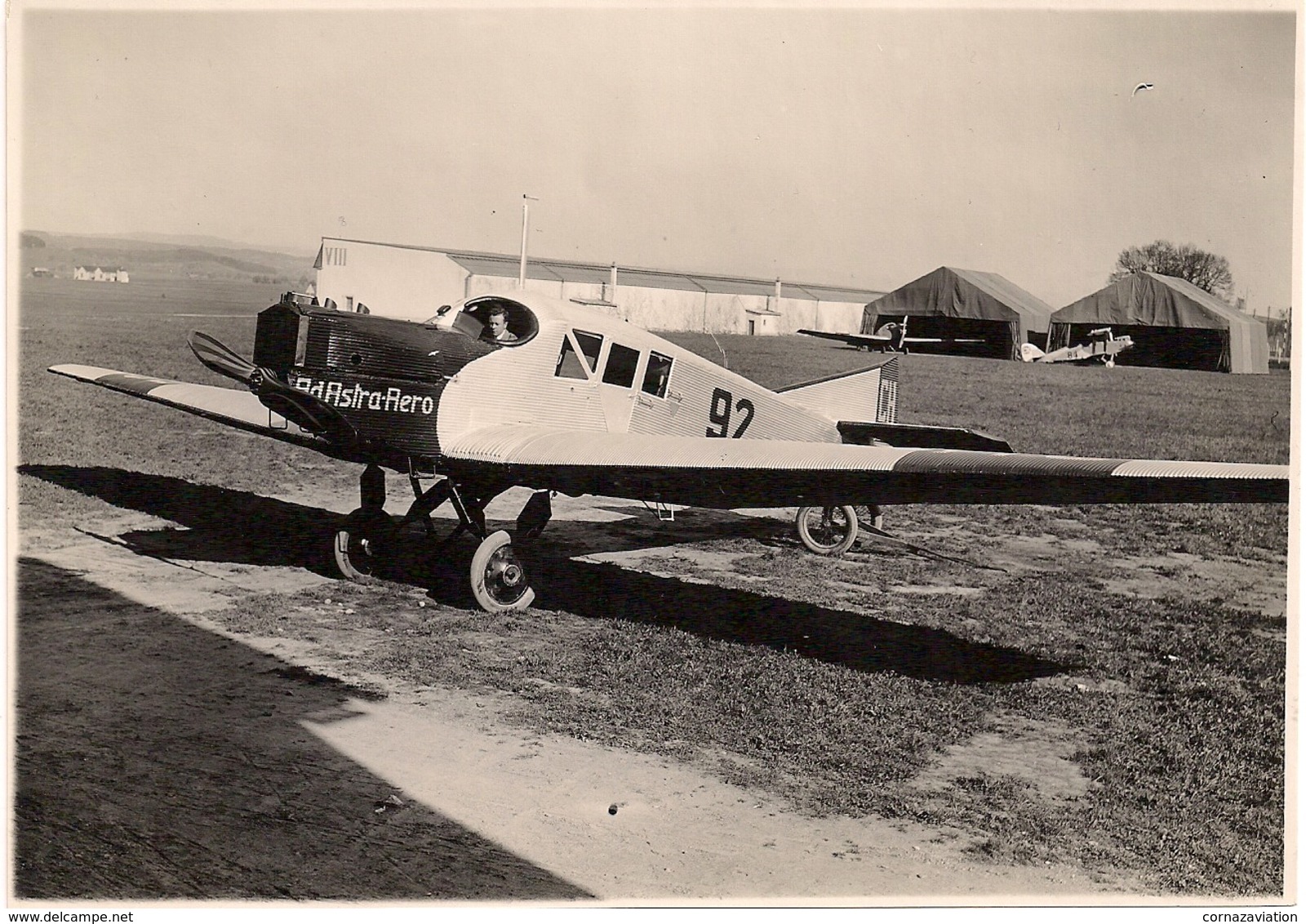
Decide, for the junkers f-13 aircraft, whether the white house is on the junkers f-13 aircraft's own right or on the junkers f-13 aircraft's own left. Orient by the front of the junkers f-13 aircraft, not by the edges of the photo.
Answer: on the junkers f-13 aircraft's own right

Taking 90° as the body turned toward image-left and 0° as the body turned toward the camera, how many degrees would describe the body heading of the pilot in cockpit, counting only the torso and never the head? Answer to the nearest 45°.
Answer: approximately 45°

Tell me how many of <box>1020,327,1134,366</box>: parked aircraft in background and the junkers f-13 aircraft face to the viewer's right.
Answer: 1

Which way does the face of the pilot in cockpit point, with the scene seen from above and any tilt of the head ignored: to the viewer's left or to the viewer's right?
to the viewer's left

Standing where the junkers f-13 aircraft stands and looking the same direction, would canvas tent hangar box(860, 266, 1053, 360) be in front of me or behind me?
behind

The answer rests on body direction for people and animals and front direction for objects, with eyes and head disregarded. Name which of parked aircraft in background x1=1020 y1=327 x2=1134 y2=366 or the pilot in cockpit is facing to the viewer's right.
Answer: the parked aircraft in background

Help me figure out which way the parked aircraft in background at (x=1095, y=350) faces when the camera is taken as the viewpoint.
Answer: facing to the right of the viewer

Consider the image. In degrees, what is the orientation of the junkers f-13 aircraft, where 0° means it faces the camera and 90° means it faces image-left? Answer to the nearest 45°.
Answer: approximately 45°

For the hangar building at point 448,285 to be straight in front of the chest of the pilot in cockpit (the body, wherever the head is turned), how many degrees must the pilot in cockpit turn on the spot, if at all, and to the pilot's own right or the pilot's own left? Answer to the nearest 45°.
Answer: approximately 135° to the pilot's own right

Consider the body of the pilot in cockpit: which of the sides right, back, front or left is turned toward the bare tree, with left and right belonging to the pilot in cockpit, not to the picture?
back
